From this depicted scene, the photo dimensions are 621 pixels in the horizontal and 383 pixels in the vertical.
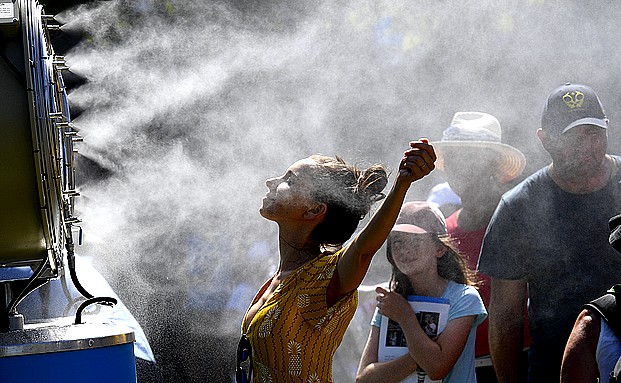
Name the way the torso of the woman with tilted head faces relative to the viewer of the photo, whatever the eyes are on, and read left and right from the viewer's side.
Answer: facing to the left of the viewer

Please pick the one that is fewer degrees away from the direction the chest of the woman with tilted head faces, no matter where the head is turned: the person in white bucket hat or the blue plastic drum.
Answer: the blue plastic drum

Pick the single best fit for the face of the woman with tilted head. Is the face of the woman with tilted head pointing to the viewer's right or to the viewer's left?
to the viewer's left

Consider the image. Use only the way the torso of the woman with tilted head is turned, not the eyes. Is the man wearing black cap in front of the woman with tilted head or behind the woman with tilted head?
behind

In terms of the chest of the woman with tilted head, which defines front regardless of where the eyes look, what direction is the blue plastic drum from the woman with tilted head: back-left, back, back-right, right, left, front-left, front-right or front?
front-left
